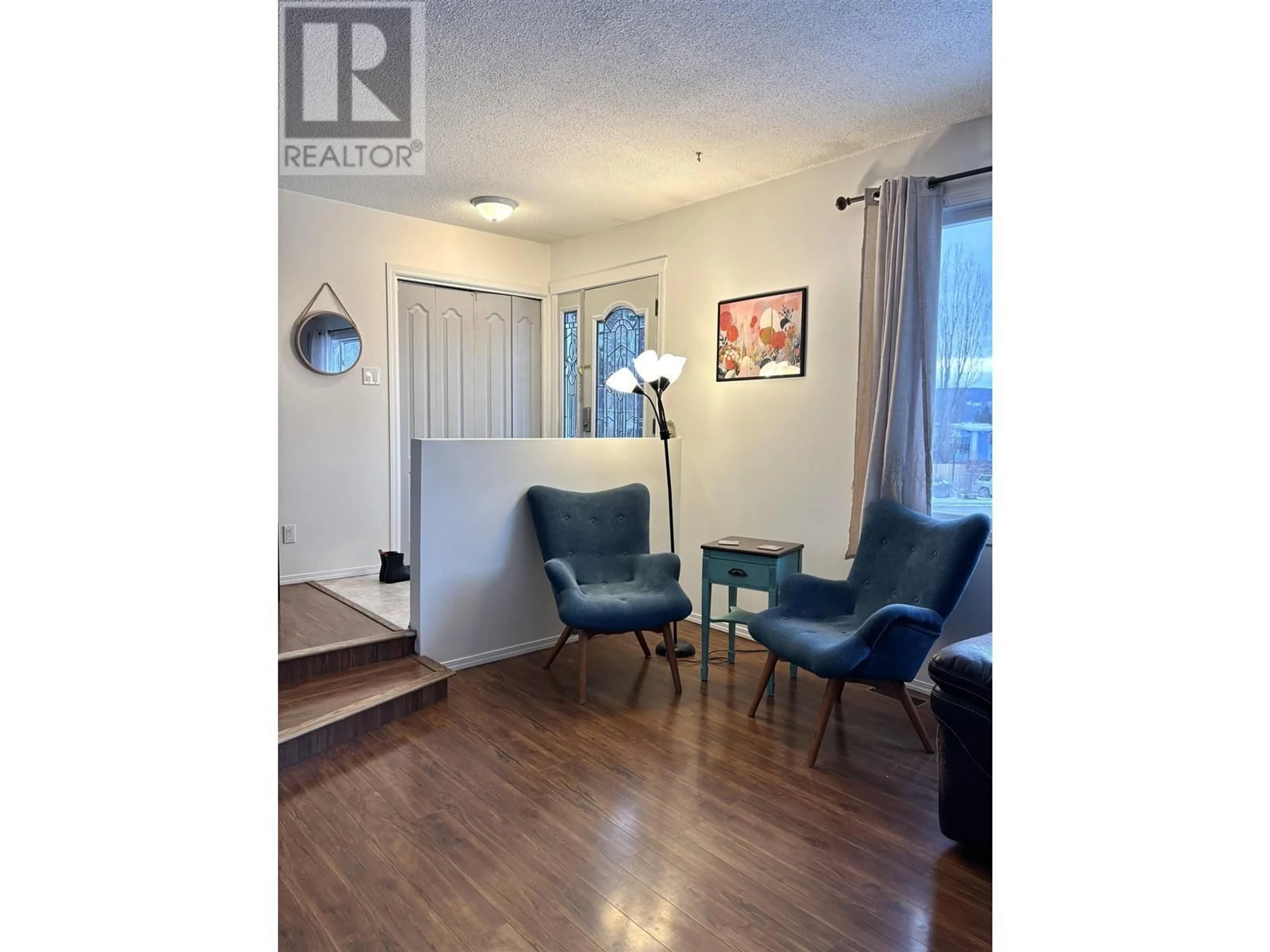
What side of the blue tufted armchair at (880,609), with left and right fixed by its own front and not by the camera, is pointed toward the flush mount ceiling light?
right

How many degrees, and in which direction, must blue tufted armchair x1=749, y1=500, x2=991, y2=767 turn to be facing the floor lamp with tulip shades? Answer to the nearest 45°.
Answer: approximately 90° to its right

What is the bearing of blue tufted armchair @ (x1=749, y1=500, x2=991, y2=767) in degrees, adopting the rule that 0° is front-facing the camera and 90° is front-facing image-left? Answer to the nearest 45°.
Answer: approximately 45°

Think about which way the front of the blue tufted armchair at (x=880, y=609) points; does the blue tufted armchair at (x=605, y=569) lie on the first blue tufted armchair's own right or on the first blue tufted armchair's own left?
on the first blue tufted armchair's own right
